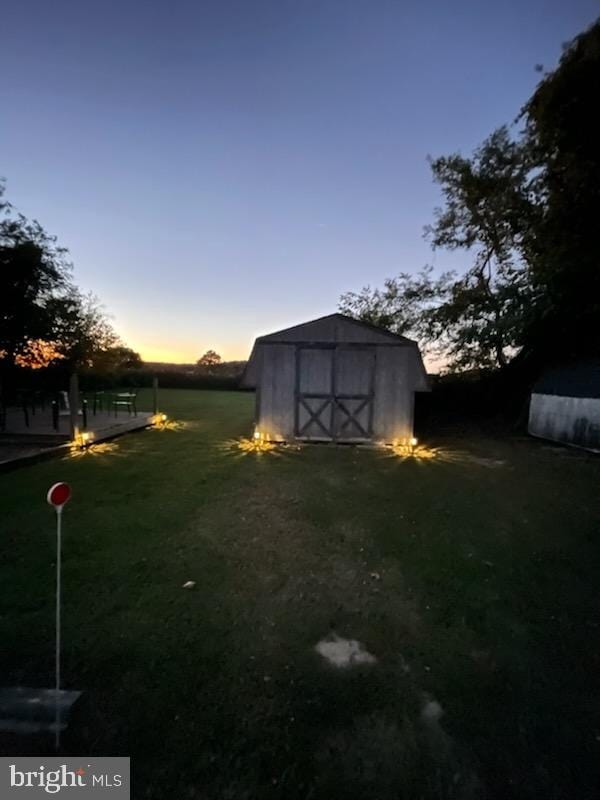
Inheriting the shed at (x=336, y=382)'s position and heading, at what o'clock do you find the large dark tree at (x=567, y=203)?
The large dark tree is roughly at 9 o'clock from the shed.

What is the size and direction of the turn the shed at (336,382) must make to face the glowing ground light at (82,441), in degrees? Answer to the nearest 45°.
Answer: approximately 90° to its right

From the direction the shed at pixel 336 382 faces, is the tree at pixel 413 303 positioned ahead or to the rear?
to the rear

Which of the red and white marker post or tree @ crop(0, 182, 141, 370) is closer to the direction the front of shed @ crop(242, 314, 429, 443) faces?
the red and white marker post

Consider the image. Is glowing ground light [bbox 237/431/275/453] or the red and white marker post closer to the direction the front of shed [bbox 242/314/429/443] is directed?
the red and white marker post

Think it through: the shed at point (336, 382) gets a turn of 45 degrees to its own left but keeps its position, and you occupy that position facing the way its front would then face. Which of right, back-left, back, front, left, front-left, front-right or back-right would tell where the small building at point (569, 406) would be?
front-left

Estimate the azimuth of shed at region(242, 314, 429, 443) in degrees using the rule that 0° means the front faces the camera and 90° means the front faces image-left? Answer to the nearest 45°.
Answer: approximately 0°

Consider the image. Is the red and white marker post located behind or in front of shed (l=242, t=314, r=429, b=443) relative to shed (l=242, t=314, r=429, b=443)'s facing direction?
in front

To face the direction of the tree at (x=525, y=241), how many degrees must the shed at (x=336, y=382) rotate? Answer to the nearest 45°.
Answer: approximately 135° to its left
